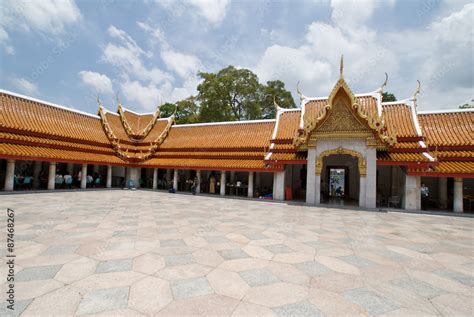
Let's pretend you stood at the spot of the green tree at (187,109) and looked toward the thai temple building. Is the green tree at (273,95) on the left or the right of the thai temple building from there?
left

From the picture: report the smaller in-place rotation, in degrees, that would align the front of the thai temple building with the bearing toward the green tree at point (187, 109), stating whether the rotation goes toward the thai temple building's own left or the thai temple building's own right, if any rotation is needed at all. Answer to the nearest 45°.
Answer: approximately 135° to the thai temple building's own right

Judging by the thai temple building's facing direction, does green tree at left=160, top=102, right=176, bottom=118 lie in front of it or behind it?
behind

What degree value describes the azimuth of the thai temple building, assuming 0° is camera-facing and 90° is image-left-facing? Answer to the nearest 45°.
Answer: approximately 0°

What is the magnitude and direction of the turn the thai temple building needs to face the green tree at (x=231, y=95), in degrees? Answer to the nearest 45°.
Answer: approximately 180°

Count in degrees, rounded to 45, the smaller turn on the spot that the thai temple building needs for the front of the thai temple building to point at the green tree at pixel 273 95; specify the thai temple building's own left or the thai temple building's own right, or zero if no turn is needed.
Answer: approximately 180°
